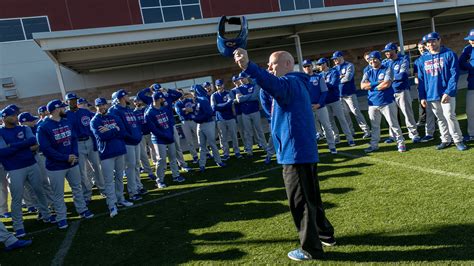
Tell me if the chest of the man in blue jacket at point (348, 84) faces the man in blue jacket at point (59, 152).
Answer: yes

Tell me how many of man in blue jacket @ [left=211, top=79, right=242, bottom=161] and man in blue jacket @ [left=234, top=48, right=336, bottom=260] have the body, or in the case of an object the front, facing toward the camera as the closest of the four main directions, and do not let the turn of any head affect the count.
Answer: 1

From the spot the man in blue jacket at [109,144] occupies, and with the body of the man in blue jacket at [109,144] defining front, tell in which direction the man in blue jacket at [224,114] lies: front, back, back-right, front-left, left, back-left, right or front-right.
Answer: left

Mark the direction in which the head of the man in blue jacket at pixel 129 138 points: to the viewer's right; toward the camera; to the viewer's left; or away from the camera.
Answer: to the viewer's right

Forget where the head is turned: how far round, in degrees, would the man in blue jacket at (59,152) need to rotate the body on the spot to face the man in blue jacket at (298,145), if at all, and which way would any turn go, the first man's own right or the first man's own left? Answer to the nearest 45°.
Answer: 0° — they already face them

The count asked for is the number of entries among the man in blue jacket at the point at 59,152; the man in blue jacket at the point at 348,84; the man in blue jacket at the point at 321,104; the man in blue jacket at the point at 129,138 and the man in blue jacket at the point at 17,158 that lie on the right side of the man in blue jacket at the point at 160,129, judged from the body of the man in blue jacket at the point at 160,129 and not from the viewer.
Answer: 3

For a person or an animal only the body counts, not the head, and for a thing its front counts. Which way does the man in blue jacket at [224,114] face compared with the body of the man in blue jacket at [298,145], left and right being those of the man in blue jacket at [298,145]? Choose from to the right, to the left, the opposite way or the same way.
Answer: to the left

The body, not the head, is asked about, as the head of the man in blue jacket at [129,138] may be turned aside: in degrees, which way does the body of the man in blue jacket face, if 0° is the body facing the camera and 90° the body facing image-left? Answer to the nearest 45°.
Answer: approximately 315°
